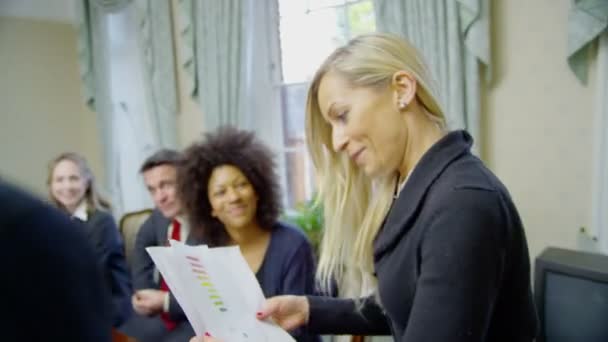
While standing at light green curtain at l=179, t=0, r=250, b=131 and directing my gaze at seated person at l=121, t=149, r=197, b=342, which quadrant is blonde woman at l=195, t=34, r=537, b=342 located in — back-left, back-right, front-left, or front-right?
front-left

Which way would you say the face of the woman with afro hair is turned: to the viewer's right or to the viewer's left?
to the viewer's right

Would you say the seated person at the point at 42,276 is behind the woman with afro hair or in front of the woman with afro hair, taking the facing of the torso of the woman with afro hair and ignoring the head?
in front

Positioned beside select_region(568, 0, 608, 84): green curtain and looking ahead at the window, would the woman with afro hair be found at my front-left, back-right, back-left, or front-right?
front-left

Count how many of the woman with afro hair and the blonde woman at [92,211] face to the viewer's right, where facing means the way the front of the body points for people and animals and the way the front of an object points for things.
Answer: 0

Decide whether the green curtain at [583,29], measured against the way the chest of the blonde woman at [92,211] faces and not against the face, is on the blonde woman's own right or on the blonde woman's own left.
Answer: on the blonde woman's own left

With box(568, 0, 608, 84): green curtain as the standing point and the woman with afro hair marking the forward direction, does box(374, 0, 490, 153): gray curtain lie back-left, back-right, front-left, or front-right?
front-right

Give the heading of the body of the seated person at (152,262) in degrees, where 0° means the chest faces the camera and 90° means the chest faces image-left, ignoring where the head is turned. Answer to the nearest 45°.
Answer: approximately 315°

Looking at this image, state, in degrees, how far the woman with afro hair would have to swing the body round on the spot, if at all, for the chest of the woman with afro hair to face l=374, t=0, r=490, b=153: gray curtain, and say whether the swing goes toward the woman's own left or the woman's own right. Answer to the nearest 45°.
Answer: approximately 135° to the woman's own left

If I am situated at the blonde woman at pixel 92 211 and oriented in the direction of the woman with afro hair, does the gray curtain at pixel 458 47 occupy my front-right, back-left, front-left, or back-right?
front-left
